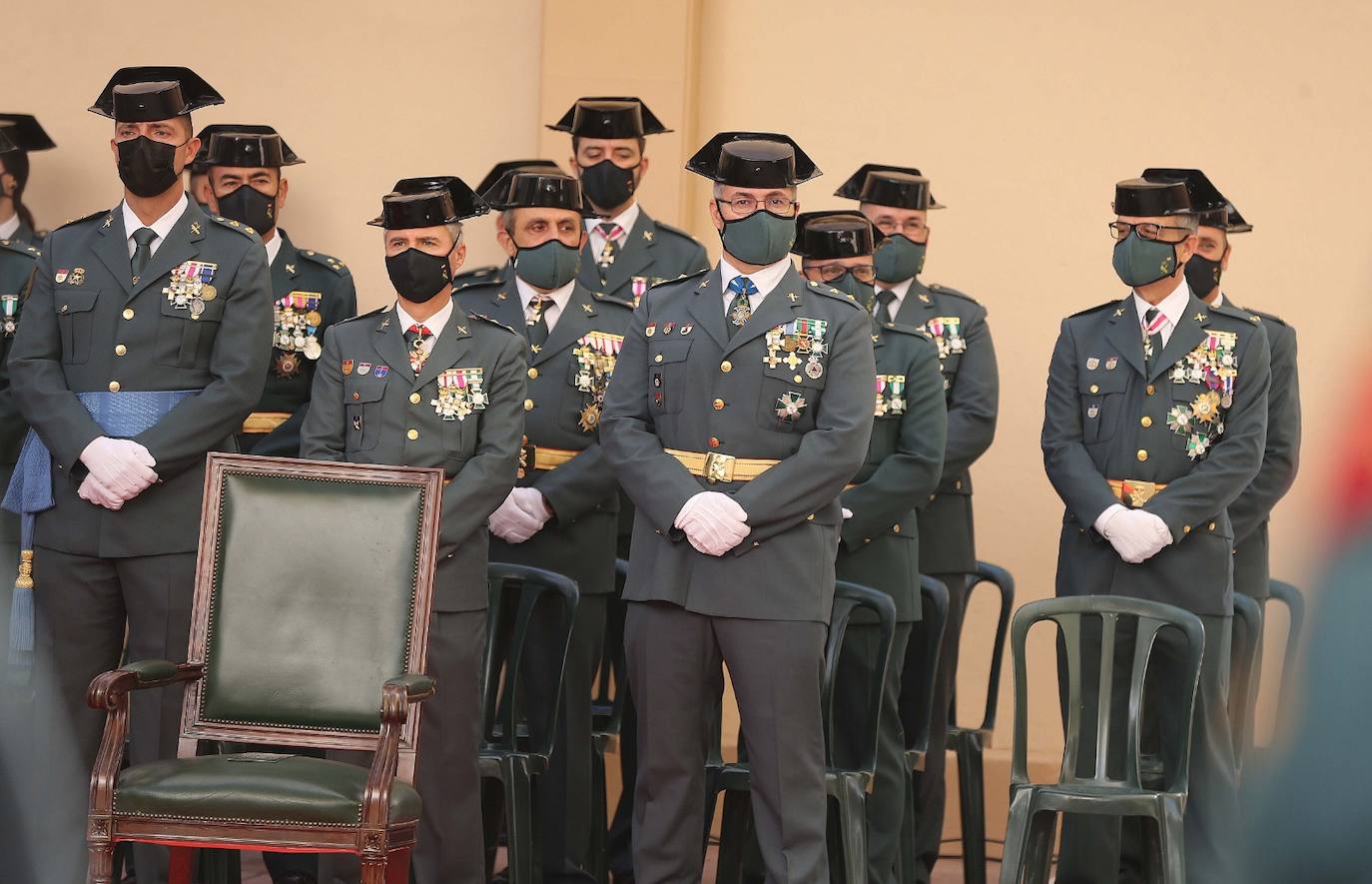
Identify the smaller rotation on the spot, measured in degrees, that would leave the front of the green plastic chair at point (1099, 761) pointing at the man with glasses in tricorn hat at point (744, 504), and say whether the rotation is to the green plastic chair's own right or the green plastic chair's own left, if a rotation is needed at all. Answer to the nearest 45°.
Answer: approximately 90° to the green plastic chair's own right

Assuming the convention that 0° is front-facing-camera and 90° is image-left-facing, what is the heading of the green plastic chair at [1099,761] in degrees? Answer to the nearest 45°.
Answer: approximately 0°

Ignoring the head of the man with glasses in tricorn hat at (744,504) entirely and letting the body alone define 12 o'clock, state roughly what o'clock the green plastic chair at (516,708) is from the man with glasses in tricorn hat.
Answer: The green plastic chair is roughly at 4 o'clock from the man with glasses in tricorn hat.

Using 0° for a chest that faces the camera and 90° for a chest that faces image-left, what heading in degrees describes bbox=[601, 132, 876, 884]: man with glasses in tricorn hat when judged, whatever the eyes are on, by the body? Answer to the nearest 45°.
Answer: approximately 0°

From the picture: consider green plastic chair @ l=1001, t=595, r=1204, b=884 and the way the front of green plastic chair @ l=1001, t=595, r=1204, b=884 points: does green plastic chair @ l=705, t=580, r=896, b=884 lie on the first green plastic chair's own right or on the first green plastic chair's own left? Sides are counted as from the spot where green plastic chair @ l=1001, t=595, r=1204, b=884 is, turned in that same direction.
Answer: on the first green plastic chair's own right

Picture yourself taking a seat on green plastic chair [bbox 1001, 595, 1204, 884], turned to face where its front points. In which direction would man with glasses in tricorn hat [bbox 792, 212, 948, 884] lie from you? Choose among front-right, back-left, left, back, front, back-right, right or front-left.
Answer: back-right

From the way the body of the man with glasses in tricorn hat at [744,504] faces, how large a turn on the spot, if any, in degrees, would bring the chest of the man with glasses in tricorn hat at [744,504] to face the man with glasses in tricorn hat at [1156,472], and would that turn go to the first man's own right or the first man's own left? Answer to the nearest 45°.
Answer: approximately 135° to the first man's own left

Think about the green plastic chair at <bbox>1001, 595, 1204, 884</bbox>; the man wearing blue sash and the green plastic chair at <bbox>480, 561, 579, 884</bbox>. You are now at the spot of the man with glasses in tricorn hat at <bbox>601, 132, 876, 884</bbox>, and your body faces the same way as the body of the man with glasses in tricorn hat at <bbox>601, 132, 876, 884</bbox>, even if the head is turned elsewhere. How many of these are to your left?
1

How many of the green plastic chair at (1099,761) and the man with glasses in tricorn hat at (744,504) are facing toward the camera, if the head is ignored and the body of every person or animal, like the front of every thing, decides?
2

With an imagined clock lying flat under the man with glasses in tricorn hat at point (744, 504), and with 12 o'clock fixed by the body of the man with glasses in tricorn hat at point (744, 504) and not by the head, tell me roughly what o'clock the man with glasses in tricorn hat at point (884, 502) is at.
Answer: the man with glasses in tricorn hat at point (884, 502) is roughly at 7 o'clock from the man with glasses in tricorn hat at point (744, 504).

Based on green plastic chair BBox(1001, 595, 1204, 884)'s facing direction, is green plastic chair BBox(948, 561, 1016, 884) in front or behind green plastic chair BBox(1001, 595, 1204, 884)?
behind

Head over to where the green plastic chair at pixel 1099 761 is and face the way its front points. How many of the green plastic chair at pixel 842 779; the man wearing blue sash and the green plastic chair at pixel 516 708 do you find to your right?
3
